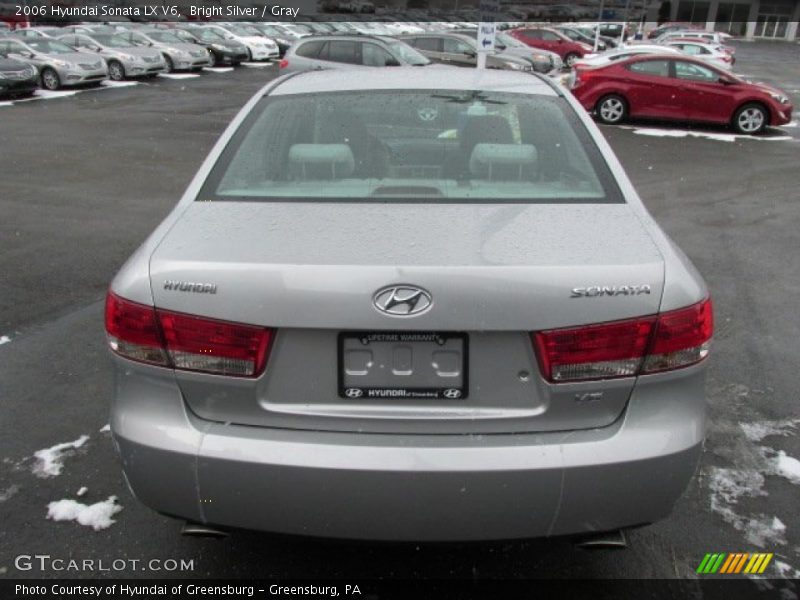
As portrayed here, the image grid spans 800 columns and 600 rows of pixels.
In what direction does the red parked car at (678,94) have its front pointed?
to the viewer's right

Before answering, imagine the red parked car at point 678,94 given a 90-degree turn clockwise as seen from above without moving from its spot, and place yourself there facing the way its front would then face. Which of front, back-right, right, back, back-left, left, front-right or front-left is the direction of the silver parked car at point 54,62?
right

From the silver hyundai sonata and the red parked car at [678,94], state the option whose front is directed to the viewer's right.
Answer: the red parked car

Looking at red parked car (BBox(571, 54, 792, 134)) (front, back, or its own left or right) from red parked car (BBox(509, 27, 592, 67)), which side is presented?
left

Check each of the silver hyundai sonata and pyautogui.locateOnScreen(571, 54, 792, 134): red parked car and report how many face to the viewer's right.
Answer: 1

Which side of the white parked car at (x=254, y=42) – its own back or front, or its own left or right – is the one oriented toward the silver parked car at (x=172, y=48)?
right

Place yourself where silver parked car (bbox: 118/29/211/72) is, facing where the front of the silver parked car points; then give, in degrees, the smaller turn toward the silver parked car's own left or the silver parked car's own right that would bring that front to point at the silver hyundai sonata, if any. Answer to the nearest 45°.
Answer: approximately 45° to the silver parked car's own right

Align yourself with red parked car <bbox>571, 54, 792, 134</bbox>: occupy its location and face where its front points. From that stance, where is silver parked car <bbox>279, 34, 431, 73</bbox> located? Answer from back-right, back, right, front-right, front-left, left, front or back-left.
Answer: back

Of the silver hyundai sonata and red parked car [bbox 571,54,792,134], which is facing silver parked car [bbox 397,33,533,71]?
the silver hyundai sonata

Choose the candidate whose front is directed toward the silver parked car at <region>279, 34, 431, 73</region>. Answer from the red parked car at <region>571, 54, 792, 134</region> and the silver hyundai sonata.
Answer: the silver hyundai sonata

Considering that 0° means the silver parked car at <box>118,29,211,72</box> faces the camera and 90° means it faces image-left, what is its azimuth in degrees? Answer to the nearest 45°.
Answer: approximately 315°

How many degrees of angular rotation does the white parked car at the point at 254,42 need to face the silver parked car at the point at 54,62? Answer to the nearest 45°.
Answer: approximately 90° to its right
